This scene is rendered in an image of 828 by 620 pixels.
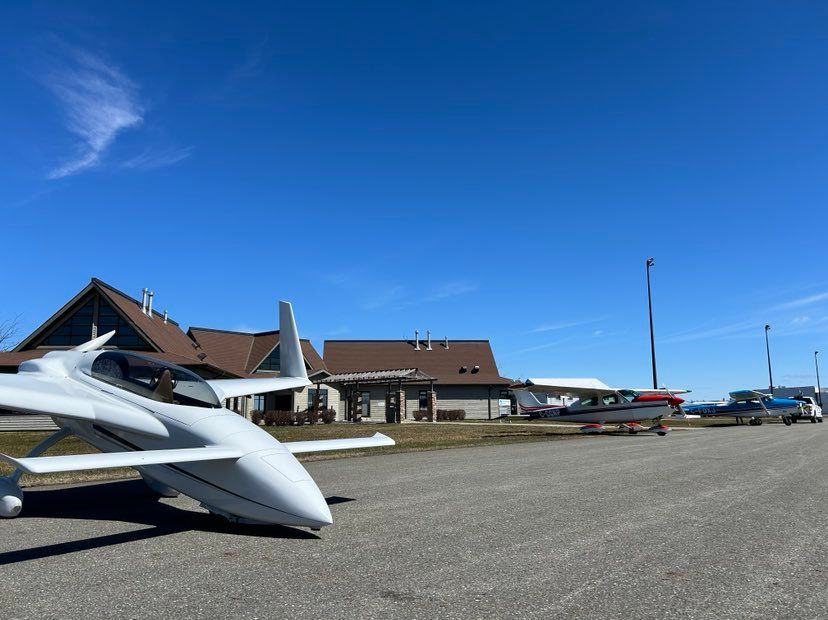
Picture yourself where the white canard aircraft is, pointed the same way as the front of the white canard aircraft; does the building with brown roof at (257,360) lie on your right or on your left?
on your left

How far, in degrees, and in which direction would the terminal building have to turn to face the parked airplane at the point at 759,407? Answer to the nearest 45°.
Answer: approximately 90° to its left

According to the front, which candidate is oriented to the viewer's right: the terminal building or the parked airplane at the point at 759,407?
the parked airplane

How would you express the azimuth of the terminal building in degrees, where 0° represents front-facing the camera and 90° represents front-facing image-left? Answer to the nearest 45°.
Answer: approximately 0°

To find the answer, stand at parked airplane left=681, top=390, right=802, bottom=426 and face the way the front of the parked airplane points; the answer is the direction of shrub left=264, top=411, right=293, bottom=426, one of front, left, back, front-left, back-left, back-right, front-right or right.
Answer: back-right

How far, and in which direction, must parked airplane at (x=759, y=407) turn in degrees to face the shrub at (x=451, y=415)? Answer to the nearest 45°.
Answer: approximately 180°

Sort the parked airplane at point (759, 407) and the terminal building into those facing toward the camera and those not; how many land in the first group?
1

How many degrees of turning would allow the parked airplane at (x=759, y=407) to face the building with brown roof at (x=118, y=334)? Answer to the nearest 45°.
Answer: approximately 135° to its right

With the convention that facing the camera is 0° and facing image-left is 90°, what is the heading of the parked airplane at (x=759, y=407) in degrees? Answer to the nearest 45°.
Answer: approximately 270°

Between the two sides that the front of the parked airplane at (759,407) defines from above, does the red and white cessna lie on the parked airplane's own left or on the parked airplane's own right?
on the parked airplane's own right

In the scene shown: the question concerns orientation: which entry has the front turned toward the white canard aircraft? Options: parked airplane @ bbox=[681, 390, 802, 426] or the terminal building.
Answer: the terminal building
